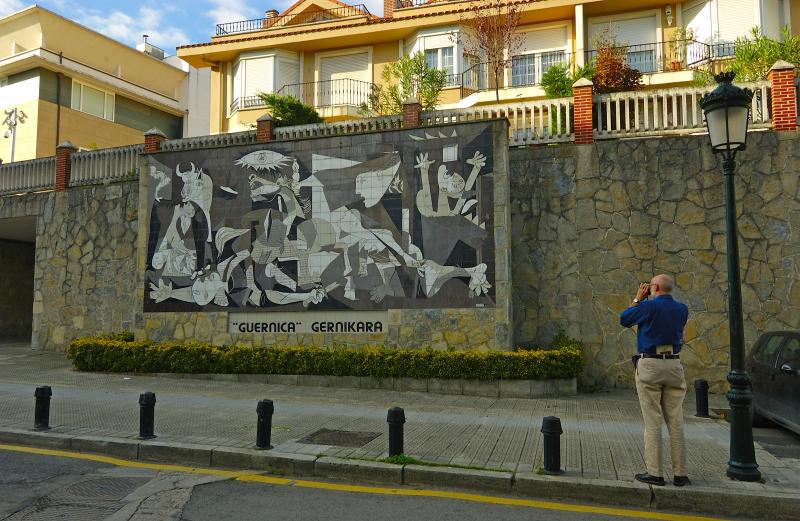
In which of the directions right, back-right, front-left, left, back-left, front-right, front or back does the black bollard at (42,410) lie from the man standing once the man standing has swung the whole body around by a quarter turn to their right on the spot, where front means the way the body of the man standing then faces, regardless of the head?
back-left

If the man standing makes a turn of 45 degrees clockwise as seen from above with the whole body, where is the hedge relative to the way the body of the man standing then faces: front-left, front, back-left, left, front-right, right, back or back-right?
front-left

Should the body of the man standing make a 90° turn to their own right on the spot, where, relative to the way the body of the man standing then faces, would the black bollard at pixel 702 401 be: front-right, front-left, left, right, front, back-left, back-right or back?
front-left

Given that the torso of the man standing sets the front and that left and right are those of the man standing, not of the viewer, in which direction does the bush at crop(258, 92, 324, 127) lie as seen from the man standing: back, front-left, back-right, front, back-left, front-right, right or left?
front

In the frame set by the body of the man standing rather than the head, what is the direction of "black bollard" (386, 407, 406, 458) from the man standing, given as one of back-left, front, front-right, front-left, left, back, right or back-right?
front-left

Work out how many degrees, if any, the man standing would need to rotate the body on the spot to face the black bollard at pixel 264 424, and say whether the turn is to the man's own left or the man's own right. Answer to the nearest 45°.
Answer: approximately 45° to the man's own left

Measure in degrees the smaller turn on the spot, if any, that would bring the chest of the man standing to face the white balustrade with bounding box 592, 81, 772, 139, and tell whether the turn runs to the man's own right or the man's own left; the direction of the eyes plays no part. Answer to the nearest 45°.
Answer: approximately 45° to the man's own right

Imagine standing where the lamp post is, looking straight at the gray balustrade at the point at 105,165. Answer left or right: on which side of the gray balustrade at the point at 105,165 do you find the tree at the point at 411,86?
right

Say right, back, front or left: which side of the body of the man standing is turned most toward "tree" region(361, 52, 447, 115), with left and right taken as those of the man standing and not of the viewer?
front

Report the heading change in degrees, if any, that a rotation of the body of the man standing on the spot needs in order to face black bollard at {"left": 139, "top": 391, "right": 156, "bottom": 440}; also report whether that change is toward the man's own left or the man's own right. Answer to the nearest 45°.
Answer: approximately 45° to the man's own left

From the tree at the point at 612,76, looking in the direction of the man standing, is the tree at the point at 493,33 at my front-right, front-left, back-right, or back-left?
back-right

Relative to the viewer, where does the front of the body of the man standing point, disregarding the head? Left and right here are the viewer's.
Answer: facing away from the viewer and to the left of the viewer

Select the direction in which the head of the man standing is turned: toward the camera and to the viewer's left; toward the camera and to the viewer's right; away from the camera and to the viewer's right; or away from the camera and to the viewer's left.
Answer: away from the camera and to the viewer's left

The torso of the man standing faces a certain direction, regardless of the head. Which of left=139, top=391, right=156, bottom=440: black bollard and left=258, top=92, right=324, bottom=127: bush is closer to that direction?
the bush

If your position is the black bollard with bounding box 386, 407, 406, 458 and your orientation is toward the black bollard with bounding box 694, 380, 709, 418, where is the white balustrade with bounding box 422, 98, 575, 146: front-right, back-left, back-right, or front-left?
front-left

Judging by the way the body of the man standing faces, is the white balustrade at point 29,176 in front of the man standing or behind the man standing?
in front

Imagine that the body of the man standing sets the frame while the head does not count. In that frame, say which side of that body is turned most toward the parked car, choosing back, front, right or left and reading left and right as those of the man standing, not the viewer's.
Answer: right
